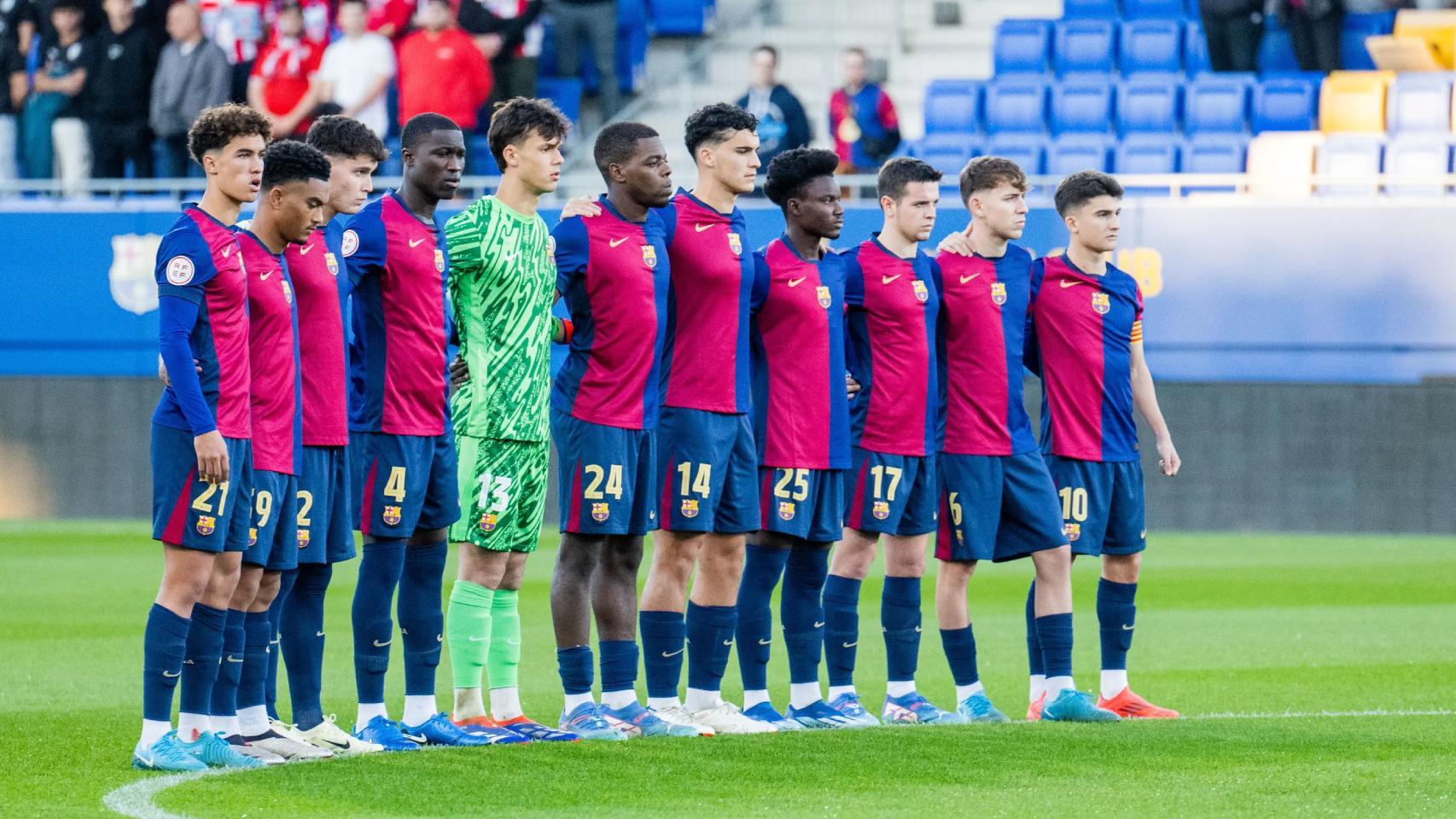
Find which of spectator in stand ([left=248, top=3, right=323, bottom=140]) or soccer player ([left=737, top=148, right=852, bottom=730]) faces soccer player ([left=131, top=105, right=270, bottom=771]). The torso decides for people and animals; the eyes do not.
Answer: the spectator in stand

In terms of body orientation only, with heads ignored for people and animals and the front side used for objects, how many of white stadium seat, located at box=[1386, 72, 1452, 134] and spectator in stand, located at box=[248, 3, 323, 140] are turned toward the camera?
2

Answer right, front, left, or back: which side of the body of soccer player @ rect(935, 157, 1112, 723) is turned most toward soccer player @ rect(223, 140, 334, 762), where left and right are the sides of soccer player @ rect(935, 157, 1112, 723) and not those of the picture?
right

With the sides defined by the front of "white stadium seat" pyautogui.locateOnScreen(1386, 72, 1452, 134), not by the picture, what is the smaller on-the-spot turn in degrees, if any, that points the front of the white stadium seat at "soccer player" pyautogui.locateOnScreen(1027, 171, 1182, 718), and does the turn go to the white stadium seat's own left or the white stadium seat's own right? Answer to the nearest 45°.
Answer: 0° — it already faces them

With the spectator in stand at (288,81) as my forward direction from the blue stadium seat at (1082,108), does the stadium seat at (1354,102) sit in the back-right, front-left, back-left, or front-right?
back-left

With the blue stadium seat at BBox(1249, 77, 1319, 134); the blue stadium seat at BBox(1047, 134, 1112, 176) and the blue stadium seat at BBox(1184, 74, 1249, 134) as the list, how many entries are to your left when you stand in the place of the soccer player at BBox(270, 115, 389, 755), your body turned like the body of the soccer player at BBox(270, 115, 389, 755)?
3

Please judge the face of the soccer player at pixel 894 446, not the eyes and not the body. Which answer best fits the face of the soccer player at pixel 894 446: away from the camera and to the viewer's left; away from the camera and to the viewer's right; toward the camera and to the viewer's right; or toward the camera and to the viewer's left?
toward the camera and to the viewer's right

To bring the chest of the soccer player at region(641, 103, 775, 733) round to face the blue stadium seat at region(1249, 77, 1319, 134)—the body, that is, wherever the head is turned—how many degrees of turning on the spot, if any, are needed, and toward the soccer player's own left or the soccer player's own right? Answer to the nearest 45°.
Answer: approximately 90° to the soccer player's own left

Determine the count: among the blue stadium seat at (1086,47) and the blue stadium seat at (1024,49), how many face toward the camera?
2

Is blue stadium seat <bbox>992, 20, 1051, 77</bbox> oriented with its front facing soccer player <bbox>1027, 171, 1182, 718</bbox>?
yes
